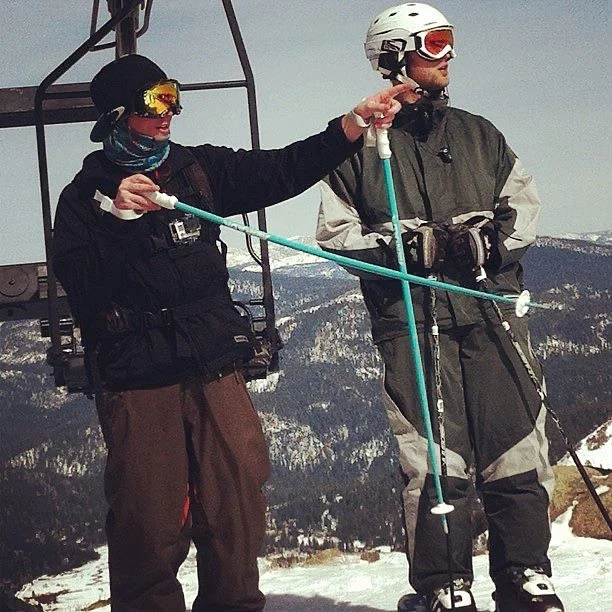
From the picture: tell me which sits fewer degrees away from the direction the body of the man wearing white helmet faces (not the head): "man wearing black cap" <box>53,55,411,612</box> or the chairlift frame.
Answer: the man wearing black cap

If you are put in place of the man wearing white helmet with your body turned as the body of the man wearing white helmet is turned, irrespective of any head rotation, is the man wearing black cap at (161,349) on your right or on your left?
on your right

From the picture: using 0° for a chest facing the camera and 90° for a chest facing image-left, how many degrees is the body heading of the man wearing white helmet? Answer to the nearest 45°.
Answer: approximately 0°

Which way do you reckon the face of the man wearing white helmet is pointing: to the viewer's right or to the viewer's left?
to the viewer's right

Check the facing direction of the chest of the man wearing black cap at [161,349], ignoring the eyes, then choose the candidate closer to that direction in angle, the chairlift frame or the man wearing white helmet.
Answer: the man wearing white helmet
